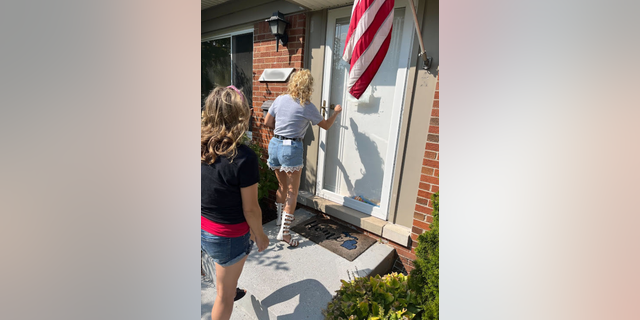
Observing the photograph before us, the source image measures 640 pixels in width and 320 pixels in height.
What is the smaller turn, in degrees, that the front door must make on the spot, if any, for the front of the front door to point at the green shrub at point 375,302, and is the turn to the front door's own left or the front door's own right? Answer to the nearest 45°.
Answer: approximately 45° to the front door's own left

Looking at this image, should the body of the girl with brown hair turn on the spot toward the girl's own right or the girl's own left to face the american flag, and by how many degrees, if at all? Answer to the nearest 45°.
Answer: approximately 45° to the girl's own right

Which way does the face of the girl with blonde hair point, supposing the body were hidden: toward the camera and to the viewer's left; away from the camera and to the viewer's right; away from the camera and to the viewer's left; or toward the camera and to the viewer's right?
away from the camera and to the viewer's right

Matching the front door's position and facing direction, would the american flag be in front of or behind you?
in front

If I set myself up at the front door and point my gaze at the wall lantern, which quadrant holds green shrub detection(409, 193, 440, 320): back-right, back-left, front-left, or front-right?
back-left

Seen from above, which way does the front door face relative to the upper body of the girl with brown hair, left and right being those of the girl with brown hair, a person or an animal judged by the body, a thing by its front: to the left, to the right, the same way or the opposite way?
the opposite way

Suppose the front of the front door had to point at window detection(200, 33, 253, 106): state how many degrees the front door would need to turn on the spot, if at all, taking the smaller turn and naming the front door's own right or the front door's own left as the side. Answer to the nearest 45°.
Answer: approximately 90° to the front door's own right

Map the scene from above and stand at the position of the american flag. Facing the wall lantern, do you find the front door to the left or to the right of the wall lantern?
right

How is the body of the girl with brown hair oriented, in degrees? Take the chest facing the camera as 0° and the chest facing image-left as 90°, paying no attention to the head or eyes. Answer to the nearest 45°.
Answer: approximately 225°

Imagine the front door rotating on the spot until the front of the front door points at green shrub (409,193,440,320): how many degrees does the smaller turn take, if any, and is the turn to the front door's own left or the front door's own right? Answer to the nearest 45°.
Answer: approximately 90° to the front door's own left
